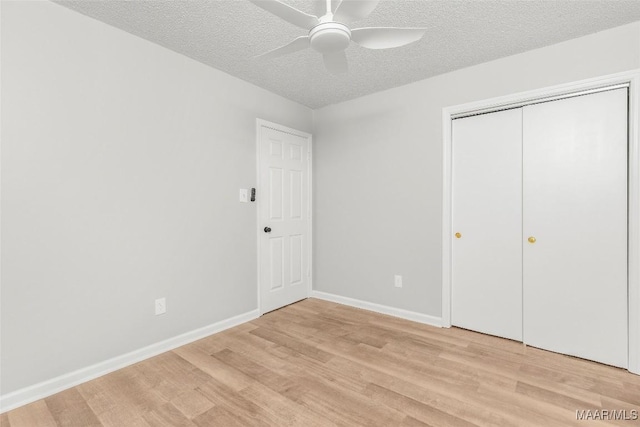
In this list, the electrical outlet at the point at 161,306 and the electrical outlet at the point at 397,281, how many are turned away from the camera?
0

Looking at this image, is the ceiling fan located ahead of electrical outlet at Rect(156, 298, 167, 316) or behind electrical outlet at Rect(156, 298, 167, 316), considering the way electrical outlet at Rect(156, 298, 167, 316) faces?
ahead

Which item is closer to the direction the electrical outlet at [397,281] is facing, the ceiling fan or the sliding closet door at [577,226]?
the ceiling fan

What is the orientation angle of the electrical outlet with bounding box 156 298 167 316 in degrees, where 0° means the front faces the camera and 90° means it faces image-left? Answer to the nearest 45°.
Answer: approximately 315°

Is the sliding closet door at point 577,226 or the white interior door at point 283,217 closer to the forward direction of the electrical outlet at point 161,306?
the sliding closet door

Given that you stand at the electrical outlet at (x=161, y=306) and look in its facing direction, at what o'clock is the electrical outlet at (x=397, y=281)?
the electrical outlet at (x=397, y=281) is roughly at 11 o'clock from the electrical outlet at (x=161, y=306).

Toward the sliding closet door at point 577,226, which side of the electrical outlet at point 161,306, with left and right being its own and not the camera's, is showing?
front

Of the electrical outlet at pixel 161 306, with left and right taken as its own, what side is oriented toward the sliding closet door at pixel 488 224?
front

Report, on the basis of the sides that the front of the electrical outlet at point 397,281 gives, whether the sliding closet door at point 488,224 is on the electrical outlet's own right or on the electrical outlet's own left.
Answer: on the electrical outlet's own left

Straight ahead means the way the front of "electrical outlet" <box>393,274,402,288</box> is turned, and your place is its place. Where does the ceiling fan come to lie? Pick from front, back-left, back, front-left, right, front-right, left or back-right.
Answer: front-left

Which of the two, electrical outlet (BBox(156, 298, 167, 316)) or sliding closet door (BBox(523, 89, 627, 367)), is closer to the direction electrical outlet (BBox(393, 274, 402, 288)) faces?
the electrical outlet

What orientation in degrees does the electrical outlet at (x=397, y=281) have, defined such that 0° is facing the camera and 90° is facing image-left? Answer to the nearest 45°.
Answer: approximately 45°
